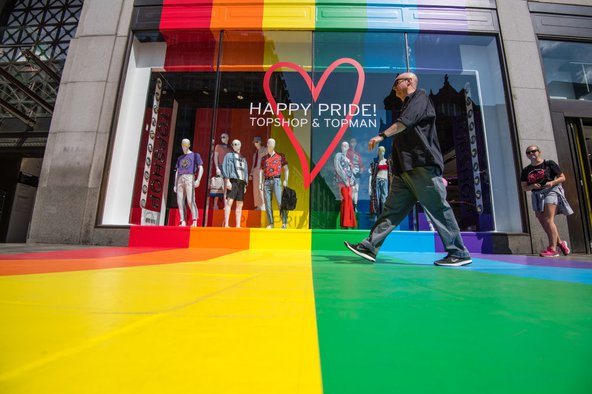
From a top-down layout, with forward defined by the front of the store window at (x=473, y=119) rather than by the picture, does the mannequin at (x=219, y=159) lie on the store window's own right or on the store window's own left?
on the store window's own right

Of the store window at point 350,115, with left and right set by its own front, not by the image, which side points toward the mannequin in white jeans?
right

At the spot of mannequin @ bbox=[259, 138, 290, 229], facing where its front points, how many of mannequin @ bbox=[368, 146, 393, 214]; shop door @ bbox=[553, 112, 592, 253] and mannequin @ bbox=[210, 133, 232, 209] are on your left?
2

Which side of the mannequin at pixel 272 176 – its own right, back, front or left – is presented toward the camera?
front

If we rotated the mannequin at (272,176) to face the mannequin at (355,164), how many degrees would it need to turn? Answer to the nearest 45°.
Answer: approximately 90° to its left

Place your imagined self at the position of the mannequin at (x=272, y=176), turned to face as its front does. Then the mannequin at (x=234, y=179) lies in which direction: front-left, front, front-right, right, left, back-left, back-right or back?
right

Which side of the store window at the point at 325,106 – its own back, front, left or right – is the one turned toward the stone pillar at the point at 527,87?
left

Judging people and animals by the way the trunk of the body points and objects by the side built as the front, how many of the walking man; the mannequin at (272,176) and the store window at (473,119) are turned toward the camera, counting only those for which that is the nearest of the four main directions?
2
